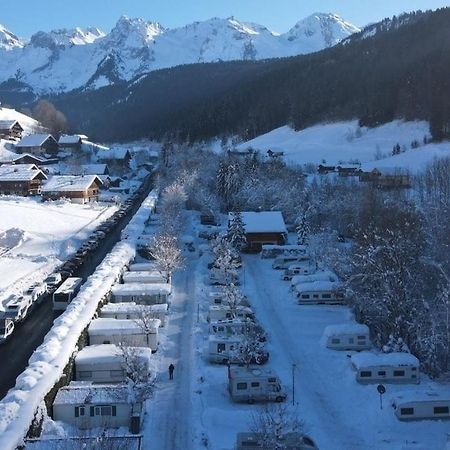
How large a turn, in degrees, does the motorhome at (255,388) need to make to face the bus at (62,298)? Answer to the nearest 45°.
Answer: approximately 135° to its left

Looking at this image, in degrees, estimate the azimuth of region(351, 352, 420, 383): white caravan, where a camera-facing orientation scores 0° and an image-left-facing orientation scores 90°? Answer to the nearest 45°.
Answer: approximately 90°

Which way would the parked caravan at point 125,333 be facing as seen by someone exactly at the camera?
facing to the right of the viewer

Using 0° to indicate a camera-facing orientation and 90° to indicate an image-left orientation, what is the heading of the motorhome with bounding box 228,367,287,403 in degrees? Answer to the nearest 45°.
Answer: approximately 270°

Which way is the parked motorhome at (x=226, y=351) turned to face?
to the viewer's right

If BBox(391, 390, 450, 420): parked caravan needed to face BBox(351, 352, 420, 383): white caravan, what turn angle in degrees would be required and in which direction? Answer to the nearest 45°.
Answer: approximately 45° to its right

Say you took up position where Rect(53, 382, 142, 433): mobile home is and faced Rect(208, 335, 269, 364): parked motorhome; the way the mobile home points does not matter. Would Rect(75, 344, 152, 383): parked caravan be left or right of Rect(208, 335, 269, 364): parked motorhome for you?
left

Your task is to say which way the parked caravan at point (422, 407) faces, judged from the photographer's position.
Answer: facing to the left of the viewer

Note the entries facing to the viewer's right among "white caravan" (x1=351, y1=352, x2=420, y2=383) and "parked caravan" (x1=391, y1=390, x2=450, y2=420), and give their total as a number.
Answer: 0
